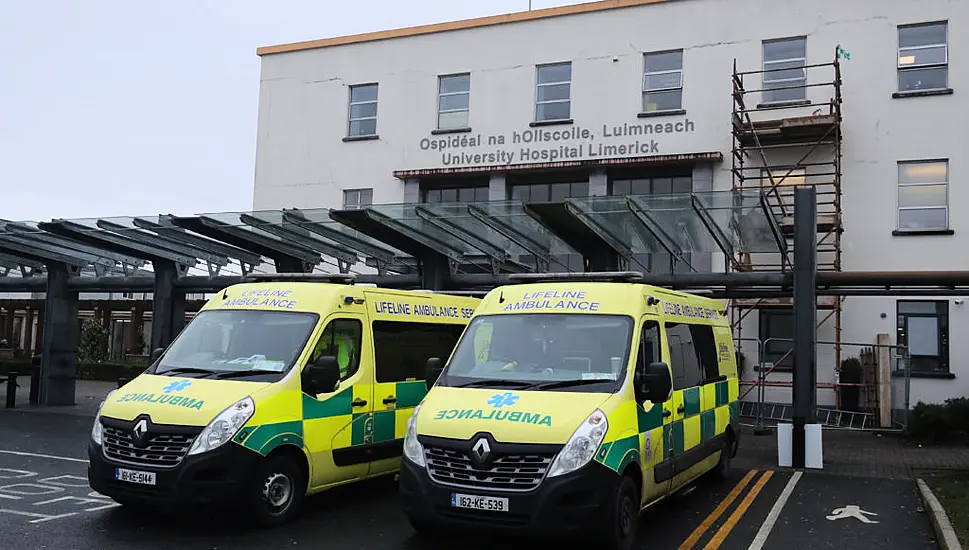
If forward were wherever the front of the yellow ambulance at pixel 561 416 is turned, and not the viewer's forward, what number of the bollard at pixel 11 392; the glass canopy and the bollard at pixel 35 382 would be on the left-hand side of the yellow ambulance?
0

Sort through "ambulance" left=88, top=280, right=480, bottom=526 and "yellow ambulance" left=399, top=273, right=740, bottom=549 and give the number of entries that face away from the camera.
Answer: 0

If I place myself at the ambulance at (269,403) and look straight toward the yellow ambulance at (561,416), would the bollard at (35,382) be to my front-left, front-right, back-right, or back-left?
back-left

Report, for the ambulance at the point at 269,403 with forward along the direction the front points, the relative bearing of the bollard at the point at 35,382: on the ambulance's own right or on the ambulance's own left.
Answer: on the ambulance's own right

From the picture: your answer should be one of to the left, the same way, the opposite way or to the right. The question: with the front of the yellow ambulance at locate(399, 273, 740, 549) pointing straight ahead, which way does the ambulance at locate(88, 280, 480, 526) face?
the same way

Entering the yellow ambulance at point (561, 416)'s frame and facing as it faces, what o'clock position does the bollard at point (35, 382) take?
The bollard is roughly at 3 o'clock from the yellow ambulance.

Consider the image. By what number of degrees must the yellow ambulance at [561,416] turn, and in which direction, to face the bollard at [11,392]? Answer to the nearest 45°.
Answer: approximately 90° to its right

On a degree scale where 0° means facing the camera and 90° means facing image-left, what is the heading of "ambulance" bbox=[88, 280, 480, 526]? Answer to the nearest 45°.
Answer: approximately 45°

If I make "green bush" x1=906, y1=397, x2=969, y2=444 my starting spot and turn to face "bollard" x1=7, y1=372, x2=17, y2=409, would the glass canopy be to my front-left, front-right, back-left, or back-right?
front-left

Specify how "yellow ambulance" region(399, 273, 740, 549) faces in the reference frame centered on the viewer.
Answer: facing the viewer and to the left of the viewer
